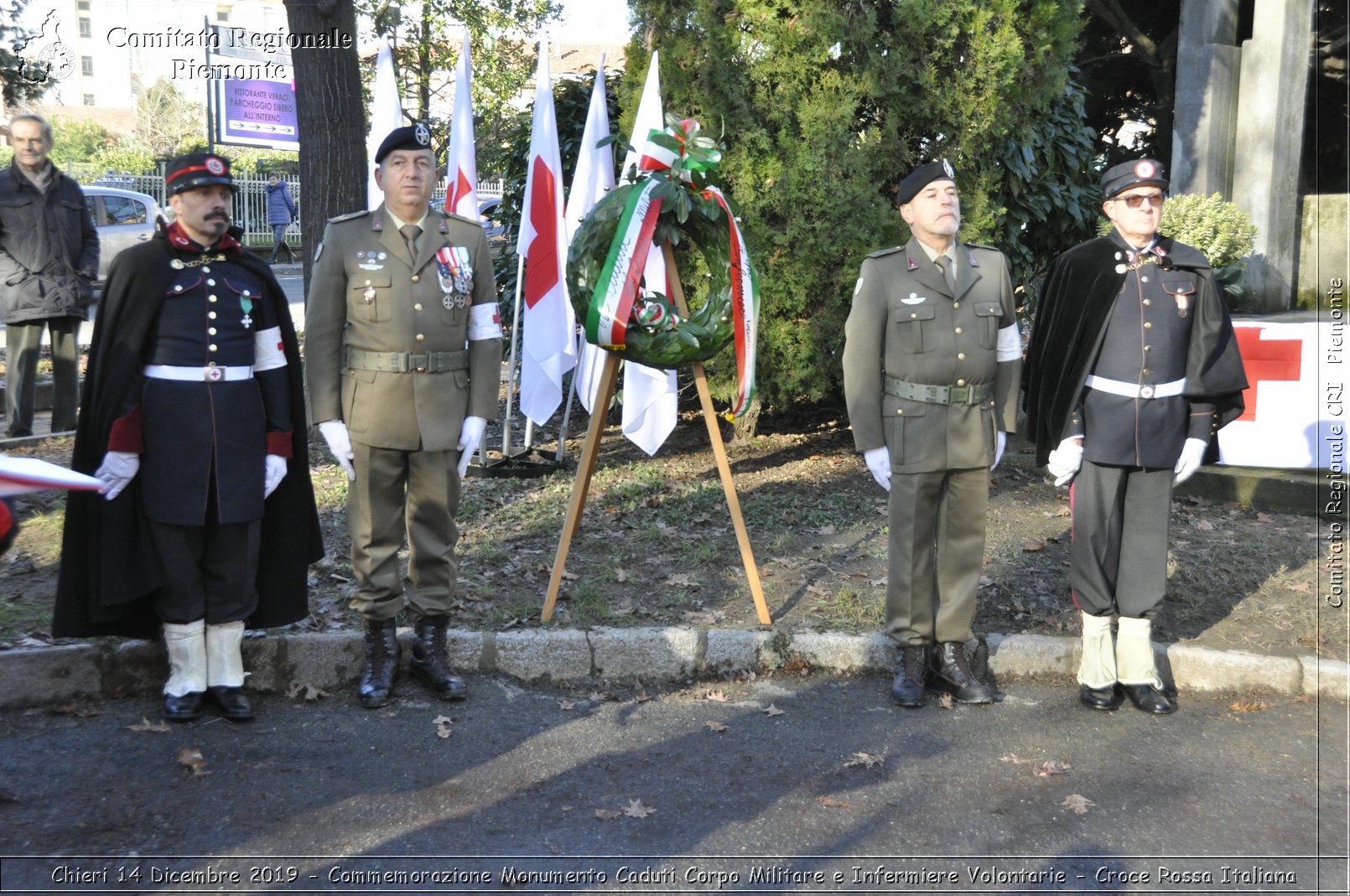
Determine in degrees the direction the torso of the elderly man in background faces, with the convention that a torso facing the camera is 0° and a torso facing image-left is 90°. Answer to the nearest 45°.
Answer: approximately 0°

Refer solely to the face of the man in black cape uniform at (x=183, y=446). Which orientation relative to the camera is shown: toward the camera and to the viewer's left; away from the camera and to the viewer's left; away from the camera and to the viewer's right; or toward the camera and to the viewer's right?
toward the camera and to the viewer's right

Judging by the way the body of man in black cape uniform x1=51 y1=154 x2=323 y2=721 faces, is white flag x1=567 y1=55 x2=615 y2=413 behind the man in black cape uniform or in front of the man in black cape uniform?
behind

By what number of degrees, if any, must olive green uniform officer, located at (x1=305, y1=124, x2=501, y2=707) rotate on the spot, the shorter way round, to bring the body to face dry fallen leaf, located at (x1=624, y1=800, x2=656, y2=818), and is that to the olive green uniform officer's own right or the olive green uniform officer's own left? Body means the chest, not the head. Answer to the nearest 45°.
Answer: approximately 45° to the olive green uniform officer's own left

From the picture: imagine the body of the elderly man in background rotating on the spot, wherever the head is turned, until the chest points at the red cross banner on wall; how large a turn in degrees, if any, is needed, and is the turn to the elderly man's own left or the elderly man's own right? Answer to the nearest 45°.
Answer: approximately 45° to the elderly man's own left

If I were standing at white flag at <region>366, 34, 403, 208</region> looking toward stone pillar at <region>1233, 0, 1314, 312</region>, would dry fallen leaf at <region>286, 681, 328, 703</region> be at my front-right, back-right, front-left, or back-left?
back-right

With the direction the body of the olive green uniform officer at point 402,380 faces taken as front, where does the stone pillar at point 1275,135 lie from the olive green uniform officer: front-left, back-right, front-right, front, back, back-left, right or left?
back-left

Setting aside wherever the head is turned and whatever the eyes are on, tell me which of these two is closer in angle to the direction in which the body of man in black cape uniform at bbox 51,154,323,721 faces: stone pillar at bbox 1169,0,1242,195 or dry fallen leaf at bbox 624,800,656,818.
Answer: the dry fallen leaf

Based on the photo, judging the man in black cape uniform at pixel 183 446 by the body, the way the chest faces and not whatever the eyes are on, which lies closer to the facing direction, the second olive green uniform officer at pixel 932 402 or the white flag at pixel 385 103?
the second olive green uniform officer

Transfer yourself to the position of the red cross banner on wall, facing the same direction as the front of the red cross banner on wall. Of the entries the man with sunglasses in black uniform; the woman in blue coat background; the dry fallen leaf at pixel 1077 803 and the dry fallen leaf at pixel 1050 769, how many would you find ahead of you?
3

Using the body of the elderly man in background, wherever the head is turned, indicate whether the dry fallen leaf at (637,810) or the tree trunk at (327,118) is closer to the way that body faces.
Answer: the dry fallen leaf

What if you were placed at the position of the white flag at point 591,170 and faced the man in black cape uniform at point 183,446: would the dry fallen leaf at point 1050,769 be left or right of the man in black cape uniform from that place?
left

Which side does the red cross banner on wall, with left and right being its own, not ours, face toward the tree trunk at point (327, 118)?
right

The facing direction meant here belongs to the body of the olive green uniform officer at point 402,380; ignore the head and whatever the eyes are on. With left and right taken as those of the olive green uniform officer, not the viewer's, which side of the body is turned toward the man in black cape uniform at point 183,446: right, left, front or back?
right
